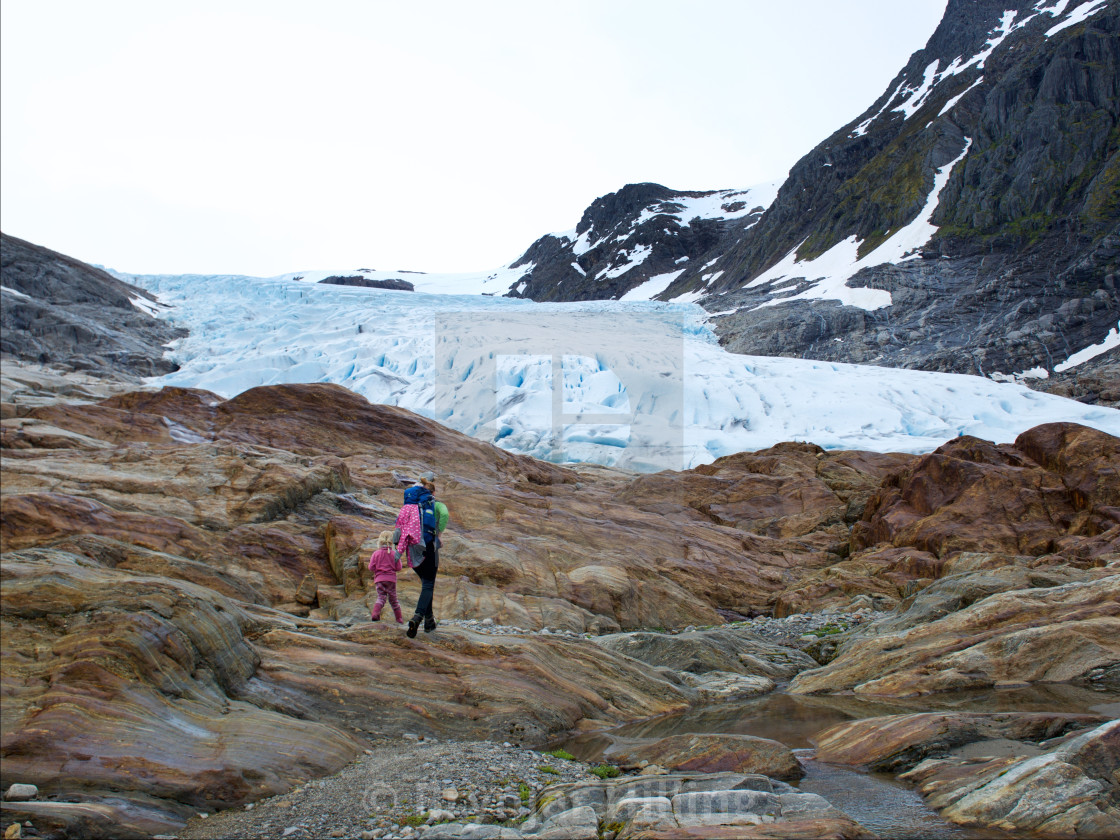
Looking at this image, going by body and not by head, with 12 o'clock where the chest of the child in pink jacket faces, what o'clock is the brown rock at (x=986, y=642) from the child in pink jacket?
The brown rock is roughly at 3 o'clock from the child in pink jacket.

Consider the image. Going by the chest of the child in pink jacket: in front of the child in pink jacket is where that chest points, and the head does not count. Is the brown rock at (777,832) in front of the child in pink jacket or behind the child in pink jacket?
behind

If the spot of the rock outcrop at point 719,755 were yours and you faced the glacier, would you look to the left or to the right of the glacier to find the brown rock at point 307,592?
left

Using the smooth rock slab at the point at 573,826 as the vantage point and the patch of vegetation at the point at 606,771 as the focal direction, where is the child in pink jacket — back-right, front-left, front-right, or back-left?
front-left

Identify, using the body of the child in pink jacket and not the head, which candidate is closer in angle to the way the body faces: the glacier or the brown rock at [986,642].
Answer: the glacier

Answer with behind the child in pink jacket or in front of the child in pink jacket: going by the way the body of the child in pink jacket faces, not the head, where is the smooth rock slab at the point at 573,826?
behind

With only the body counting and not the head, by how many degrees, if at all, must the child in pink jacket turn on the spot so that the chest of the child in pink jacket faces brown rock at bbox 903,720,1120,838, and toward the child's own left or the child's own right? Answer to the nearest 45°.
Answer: approximately 135° to the child's own right

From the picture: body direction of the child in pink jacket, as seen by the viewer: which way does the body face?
away from the camera

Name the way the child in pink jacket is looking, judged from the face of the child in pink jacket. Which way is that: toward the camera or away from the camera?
away from the camera
